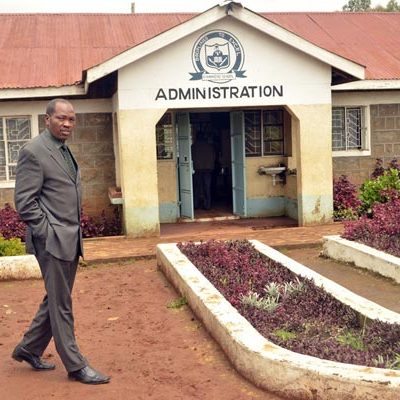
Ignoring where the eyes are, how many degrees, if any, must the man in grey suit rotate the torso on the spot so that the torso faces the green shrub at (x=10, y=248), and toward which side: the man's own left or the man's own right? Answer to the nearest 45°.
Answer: approximately 135° to the man's own left

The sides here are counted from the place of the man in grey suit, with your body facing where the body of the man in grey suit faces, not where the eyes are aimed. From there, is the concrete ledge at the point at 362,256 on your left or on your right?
on your left

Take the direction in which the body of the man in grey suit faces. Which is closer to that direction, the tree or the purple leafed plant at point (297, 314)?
the purple leafed plant

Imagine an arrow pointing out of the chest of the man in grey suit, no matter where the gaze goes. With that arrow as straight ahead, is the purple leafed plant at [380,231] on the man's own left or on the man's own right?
on the man's own left

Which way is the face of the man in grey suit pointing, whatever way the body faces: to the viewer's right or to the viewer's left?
to the viewer's right

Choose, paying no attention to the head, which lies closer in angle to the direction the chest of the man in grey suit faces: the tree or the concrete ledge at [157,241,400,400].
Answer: the concrete ledge

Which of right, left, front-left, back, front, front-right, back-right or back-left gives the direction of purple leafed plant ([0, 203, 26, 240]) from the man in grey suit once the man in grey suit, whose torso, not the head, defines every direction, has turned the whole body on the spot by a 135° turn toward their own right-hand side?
right

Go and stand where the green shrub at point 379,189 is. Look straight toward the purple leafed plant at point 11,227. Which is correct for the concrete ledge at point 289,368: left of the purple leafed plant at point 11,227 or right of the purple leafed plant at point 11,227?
left
